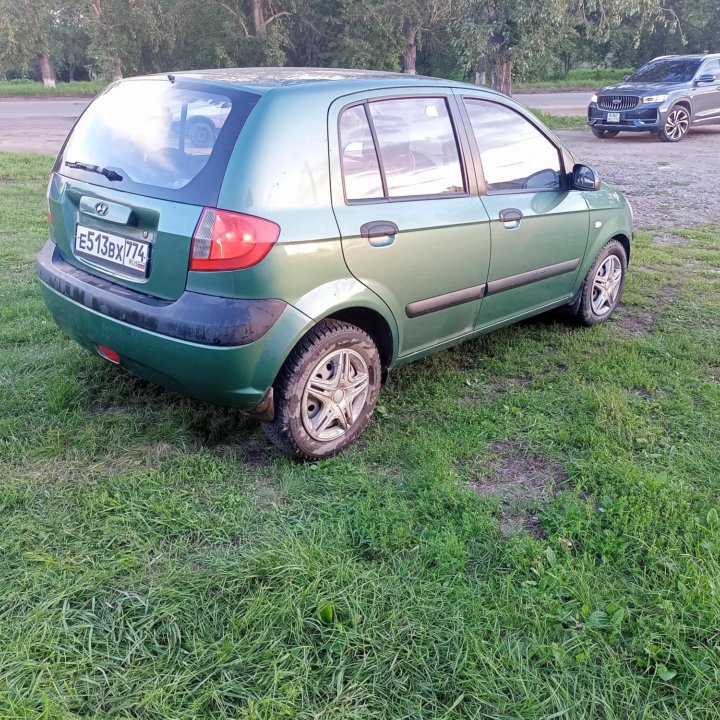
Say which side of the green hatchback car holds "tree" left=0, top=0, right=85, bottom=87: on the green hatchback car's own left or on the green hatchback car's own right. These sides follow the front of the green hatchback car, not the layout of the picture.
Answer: on the green hatchback car's own left

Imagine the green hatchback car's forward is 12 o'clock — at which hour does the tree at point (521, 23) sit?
The tree is roughly at 11 o'clock from the green hatchback car.

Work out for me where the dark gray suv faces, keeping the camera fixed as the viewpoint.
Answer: facing the viewer and to the left of the viewer

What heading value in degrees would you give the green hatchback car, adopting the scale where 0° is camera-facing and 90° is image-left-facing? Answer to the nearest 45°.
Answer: approximately 225°

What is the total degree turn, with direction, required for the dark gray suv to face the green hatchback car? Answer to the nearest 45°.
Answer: approximately 45° to its left

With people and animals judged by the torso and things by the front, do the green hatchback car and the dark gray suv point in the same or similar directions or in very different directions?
very different directions

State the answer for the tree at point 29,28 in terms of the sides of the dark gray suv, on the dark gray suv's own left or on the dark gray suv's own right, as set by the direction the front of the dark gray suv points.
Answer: on the dark gray suv's own right

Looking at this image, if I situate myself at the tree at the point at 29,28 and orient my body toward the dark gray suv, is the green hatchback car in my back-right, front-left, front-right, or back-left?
front-right
